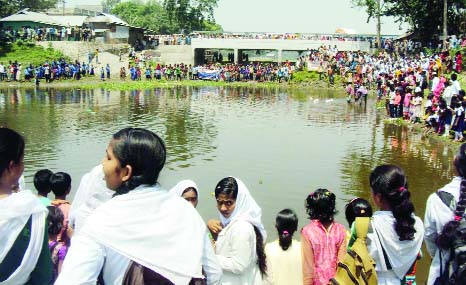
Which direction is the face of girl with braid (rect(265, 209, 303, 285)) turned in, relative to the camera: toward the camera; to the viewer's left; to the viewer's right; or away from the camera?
away from the camera

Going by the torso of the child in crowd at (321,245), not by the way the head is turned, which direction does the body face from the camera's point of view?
away from the camera

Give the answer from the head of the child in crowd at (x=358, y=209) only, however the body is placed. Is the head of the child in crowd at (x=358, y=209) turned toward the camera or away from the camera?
away from the camera

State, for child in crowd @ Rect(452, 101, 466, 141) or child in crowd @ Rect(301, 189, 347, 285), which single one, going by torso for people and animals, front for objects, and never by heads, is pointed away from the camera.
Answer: child in crowd @ Rect(301, 189, 347, 285)

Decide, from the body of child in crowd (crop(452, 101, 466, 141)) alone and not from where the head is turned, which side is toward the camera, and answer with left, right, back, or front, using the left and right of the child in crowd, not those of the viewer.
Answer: left

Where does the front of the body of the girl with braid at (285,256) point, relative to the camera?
away from the camera

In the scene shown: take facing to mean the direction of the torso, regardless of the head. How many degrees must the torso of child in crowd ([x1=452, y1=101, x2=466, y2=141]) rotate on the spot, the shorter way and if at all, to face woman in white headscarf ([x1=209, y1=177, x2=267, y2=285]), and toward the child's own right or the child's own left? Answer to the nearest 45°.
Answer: approximately 90° to the child's own left

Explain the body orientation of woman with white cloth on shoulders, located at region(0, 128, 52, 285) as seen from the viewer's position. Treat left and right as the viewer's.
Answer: facing away from the viewer and to the right of the viewer

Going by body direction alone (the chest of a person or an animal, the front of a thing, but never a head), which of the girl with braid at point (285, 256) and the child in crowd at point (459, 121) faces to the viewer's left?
the child in crowd

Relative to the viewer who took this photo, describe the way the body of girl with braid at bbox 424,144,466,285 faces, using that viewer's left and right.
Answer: facing away from the viewer and to the left of the viewer

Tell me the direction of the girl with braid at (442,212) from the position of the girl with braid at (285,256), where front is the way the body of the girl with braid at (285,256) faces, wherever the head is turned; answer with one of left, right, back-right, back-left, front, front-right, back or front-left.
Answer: back-right
